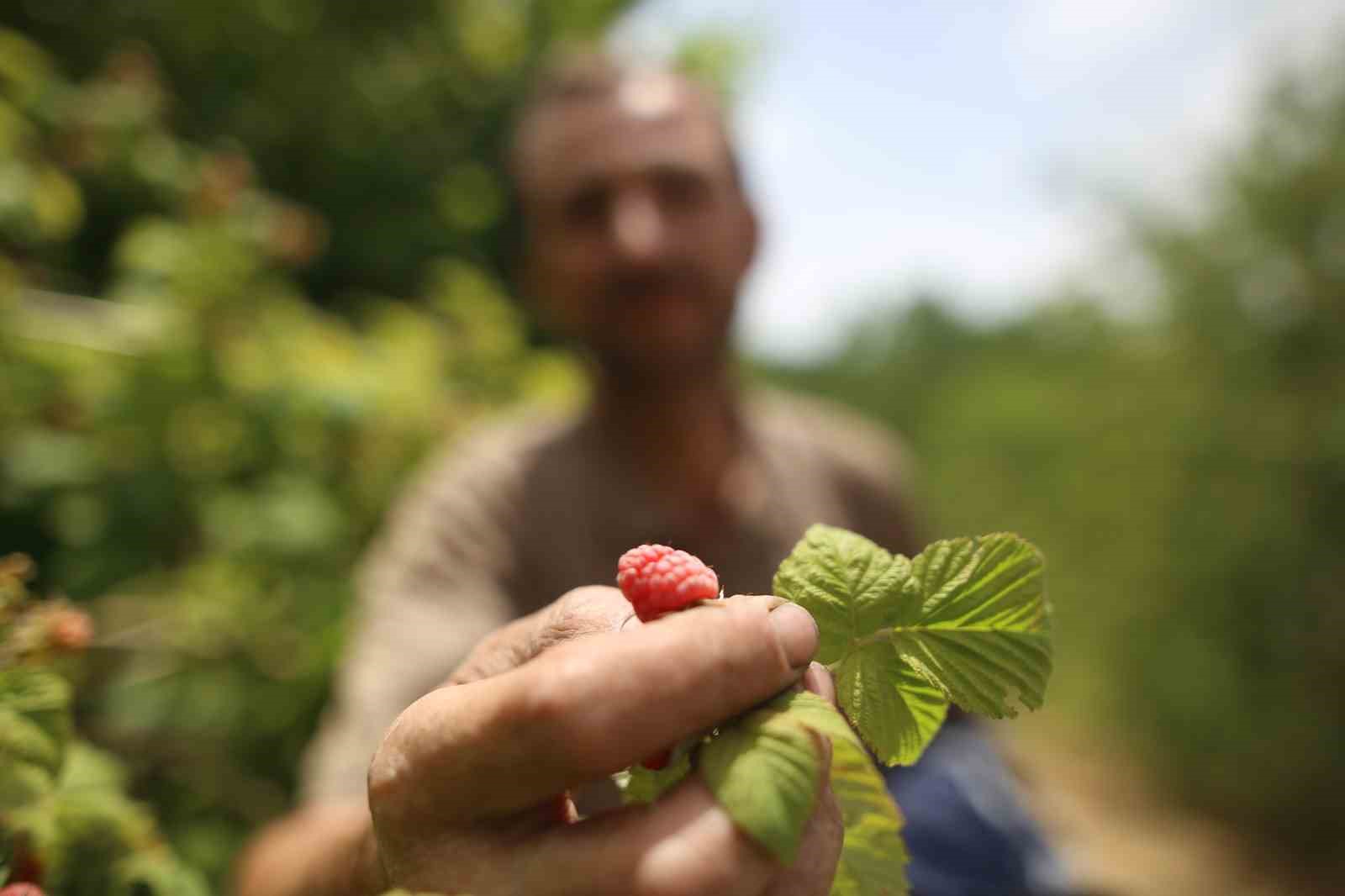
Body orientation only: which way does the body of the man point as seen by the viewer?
toward the camera
